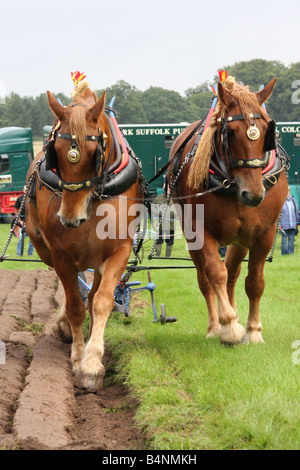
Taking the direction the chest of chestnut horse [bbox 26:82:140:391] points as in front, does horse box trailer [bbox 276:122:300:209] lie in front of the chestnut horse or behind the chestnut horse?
behind

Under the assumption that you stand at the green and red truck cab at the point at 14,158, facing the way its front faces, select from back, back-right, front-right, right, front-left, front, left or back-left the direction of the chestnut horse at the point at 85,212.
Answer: left

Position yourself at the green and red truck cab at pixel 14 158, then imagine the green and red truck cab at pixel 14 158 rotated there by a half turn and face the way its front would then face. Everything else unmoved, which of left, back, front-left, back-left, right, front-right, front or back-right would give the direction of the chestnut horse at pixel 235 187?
right

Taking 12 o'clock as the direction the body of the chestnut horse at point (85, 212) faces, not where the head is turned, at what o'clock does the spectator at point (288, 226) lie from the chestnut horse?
The spectator is roughly at 7 o'clock from the chestnut horse.

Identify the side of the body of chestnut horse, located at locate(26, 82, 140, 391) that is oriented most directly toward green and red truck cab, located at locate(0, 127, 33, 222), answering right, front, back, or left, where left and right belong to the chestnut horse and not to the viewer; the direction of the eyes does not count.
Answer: back

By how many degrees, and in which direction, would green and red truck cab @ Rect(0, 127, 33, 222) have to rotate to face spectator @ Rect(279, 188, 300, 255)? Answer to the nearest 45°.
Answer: approximately 135° to its left
